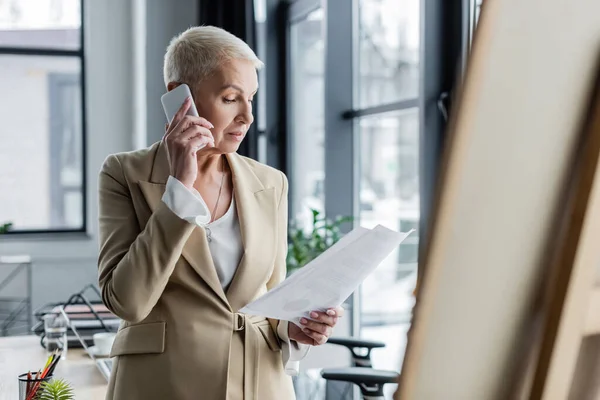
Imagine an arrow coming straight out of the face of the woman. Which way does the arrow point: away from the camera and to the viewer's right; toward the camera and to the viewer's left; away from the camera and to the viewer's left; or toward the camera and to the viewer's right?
toward the camera and to the viewer's right

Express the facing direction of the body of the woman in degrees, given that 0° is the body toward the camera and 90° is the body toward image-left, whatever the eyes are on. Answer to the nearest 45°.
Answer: approximately 315°
